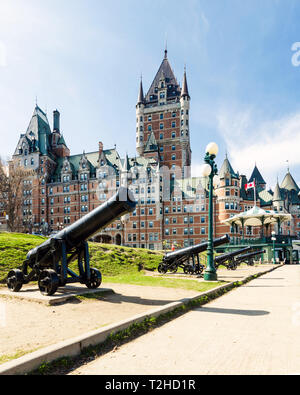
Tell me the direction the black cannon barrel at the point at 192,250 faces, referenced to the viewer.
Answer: facing to the right of the viewer

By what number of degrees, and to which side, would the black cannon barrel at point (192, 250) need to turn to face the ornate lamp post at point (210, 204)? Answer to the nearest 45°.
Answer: approximately 90° to its right
